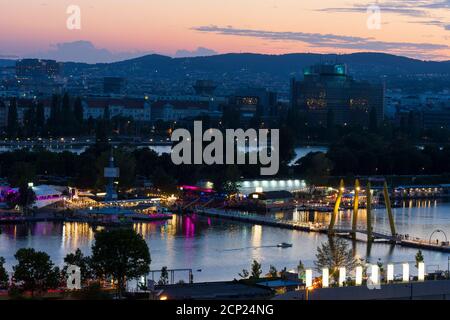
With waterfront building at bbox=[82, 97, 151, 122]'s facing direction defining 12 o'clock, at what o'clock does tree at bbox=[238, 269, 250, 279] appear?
The tree is roughly at 12 o'clock from the waterfront building.

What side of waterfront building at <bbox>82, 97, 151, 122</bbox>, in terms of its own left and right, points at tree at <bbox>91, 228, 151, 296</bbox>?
front

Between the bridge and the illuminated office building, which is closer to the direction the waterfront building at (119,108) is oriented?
the bridge

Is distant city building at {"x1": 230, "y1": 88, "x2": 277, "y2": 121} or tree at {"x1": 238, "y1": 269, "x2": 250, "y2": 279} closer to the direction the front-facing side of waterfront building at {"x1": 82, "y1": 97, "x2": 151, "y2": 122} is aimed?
the tree

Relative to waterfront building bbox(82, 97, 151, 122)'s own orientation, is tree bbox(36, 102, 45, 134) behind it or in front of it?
in front

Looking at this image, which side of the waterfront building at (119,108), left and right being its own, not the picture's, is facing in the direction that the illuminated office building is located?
left

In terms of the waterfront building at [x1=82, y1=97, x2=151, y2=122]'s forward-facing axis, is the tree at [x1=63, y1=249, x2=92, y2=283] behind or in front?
in front

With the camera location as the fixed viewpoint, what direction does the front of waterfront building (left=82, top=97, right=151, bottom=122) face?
facing the viewer

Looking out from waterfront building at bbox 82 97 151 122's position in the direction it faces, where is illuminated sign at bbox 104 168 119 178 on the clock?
The illuminated sign is roughly at 12 o'clock from the waterfront building.

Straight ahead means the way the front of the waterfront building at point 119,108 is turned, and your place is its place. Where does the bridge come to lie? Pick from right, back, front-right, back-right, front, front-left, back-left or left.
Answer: front

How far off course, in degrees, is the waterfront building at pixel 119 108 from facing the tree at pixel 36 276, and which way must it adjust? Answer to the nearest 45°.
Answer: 0° — it already faces it

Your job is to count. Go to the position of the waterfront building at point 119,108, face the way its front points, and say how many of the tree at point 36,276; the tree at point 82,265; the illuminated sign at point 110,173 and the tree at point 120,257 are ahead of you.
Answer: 4

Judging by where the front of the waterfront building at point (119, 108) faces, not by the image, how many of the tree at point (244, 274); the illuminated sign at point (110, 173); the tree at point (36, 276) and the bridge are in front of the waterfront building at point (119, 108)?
4

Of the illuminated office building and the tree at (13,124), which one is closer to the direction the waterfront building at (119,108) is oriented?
the tree
